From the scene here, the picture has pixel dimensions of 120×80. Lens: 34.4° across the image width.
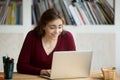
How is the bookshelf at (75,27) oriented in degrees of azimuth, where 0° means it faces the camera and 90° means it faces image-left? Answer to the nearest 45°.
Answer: approximately 0°

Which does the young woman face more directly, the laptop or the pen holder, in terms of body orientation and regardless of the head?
the laptop

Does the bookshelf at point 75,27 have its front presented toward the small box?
yes

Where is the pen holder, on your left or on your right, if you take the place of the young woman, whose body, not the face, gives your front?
on your right

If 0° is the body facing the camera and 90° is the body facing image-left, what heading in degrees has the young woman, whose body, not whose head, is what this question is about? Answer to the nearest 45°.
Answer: approximately 315°

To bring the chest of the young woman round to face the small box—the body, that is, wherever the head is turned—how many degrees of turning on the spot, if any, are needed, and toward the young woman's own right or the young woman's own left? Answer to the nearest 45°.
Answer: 0° — they already face it
